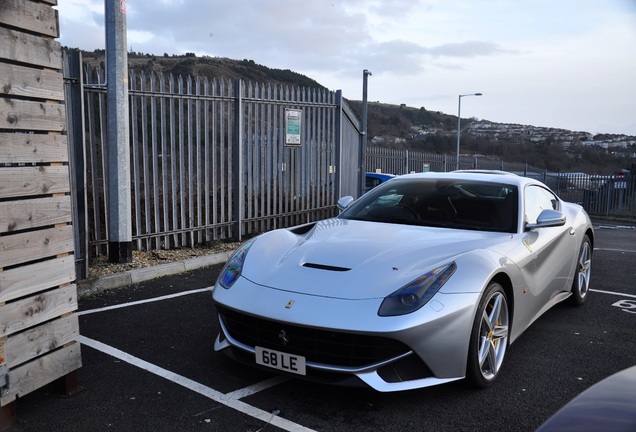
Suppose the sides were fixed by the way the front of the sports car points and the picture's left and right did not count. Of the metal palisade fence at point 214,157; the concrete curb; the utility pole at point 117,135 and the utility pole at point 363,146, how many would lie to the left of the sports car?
0

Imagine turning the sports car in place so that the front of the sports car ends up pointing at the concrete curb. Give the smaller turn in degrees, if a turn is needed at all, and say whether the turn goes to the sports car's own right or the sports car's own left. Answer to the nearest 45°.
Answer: approximately 90° to the sports car's own right

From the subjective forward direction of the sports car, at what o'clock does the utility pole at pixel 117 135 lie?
The utility pole is roughly at 3 o'clock from the sports car.

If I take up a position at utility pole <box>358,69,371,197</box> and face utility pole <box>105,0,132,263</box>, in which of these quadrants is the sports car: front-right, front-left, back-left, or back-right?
front-left

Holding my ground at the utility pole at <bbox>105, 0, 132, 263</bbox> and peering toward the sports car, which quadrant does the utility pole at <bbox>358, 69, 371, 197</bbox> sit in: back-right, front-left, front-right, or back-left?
back-left

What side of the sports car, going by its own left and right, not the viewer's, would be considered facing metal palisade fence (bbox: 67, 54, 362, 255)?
right

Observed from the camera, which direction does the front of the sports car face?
facing the viewer and to the left of the viewer

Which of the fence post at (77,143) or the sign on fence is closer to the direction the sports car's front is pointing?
the fence post

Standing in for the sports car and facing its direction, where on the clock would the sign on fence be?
The sign on fence is roughly at 4 o'clock from the sports car.

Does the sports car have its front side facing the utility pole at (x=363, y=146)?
no

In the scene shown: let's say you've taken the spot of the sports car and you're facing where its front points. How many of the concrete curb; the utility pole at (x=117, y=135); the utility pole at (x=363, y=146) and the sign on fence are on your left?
0

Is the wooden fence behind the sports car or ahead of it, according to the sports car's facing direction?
ahead

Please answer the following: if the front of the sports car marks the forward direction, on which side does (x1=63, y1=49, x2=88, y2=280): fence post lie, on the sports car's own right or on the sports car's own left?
on the sports car's own right
